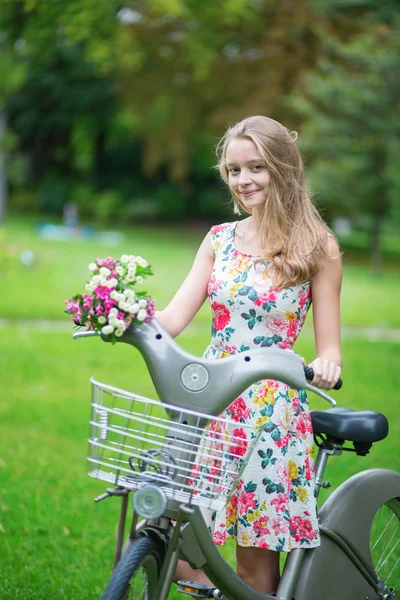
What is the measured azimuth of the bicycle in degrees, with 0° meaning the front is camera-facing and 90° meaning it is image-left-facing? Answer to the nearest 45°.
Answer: approximately 45°

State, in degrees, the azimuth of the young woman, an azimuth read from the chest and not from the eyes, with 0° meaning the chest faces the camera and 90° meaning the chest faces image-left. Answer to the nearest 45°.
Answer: approximately 45°

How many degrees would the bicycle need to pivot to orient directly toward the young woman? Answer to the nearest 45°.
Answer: approximately 135° to its right

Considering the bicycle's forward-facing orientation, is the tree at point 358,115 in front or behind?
behind

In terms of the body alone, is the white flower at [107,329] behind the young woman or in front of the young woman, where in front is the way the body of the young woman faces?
in front

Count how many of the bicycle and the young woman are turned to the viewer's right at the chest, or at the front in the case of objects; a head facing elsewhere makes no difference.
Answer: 0

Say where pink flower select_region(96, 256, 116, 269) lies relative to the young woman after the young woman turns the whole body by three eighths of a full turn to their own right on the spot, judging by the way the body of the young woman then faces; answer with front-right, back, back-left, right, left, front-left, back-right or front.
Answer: back-left
